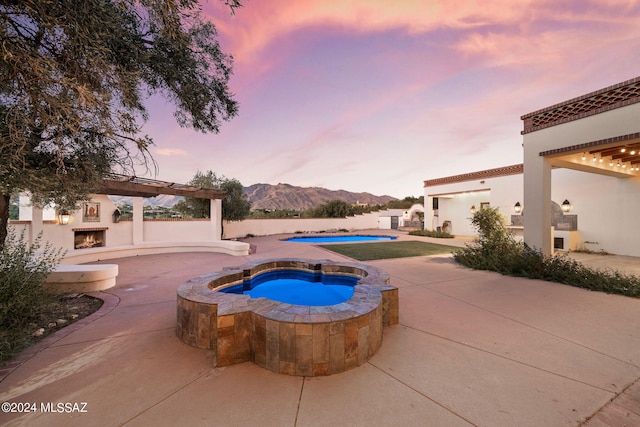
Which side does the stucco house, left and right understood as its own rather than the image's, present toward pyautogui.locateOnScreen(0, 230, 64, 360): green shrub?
front

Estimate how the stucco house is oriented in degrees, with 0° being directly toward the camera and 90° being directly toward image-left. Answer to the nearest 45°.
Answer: approximately 45°

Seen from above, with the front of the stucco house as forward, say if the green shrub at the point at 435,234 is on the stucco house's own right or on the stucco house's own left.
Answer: on the stucco house's own right

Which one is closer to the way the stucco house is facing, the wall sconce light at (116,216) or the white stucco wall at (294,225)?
the wall sconce light

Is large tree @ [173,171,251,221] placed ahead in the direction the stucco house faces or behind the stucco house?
ahead

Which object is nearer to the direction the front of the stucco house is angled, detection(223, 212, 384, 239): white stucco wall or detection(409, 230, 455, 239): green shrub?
the white stucco wall

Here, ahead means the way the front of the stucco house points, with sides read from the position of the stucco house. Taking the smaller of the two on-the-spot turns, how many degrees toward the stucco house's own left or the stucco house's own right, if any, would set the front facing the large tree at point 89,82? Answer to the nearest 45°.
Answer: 0° — it already faces it

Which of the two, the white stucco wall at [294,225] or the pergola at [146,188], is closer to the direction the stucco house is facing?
the pergola

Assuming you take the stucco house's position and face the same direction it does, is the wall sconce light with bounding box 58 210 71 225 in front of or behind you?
in front

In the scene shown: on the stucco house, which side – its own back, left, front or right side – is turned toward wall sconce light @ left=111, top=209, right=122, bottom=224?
front

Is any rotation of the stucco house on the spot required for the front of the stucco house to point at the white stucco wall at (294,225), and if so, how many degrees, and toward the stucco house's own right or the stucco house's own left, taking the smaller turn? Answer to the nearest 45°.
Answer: approximately 45° to the stucco house's own right

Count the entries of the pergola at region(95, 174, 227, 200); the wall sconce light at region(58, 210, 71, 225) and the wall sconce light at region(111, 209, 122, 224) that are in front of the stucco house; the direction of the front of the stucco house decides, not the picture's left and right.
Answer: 3
